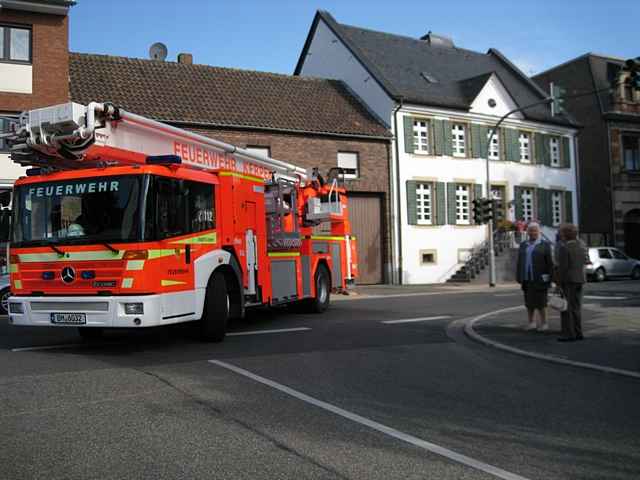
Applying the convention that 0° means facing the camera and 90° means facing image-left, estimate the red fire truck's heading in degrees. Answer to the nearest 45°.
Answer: approximately 45°

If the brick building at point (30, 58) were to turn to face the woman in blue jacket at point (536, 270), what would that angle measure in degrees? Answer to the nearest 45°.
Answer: approximately 45° to its left

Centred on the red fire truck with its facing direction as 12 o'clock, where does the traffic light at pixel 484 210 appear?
The traffic light is roughly at 6 o'clock from the red fire truck.

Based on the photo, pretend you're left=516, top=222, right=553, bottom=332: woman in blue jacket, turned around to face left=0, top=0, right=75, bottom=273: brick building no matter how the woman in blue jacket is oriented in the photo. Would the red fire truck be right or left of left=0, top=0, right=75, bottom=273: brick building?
left

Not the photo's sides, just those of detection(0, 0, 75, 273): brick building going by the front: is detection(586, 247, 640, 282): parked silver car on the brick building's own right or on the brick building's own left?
on the brick building's own left

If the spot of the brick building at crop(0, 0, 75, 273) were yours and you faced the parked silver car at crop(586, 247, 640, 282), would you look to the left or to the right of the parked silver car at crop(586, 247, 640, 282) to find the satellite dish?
left
